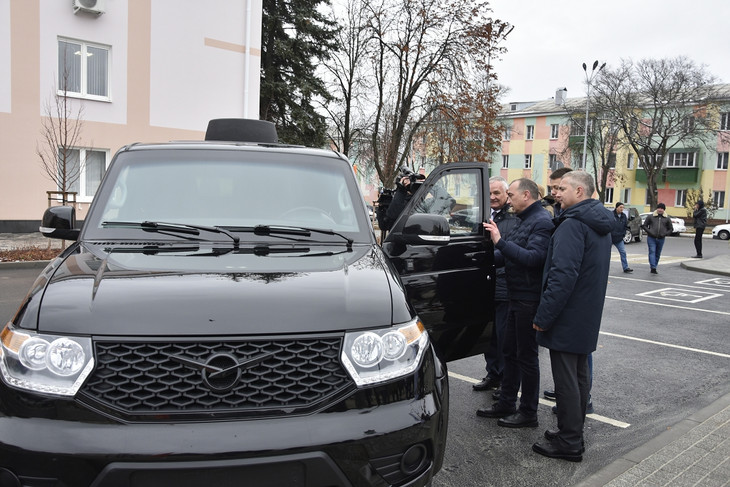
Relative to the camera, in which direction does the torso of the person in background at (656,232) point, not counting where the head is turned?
toward the camera

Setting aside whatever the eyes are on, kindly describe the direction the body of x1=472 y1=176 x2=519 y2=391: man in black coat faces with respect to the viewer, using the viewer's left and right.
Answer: facing the viewer and to the left of the viewer

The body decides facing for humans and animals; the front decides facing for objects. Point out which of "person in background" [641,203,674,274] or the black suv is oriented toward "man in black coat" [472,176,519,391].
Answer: the person in background

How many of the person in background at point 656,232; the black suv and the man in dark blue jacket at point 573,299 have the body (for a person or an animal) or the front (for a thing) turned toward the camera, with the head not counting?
2

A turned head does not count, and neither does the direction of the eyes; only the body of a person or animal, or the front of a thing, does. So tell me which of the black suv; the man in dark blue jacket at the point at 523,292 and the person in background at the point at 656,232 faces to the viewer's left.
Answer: the man in dark blue jacket

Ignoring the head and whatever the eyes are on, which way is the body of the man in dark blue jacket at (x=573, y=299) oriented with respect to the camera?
to the viewer's left

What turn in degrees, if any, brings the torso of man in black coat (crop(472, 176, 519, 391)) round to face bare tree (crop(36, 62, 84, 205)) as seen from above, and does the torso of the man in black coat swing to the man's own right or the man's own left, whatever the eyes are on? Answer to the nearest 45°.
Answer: approximately 90° to the man's own right

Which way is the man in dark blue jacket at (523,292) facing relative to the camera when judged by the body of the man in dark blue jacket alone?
to the viewer's left

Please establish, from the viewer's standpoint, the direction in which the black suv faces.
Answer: facing the viewer

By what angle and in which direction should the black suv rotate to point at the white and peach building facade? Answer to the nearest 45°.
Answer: approximately 180°

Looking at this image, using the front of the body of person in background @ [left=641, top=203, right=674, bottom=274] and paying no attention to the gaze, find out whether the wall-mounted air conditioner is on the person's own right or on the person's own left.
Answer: on the person's own right

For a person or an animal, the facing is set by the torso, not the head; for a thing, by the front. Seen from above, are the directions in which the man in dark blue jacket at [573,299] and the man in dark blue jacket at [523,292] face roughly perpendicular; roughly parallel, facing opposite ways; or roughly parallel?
roughly parallel
